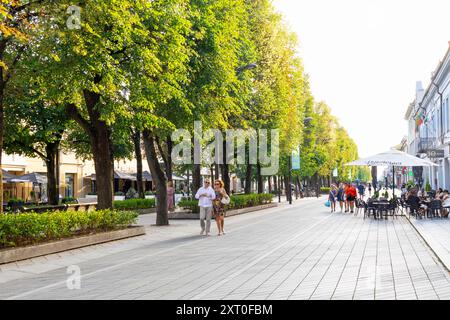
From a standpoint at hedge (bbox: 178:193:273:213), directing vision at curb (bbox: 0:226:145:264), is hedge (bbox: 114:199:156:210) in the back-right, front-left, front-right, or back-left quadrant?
front-right

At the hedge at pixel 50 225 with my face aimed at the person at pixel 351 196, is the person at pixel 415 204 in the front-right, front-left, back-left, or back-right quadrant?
front-right
